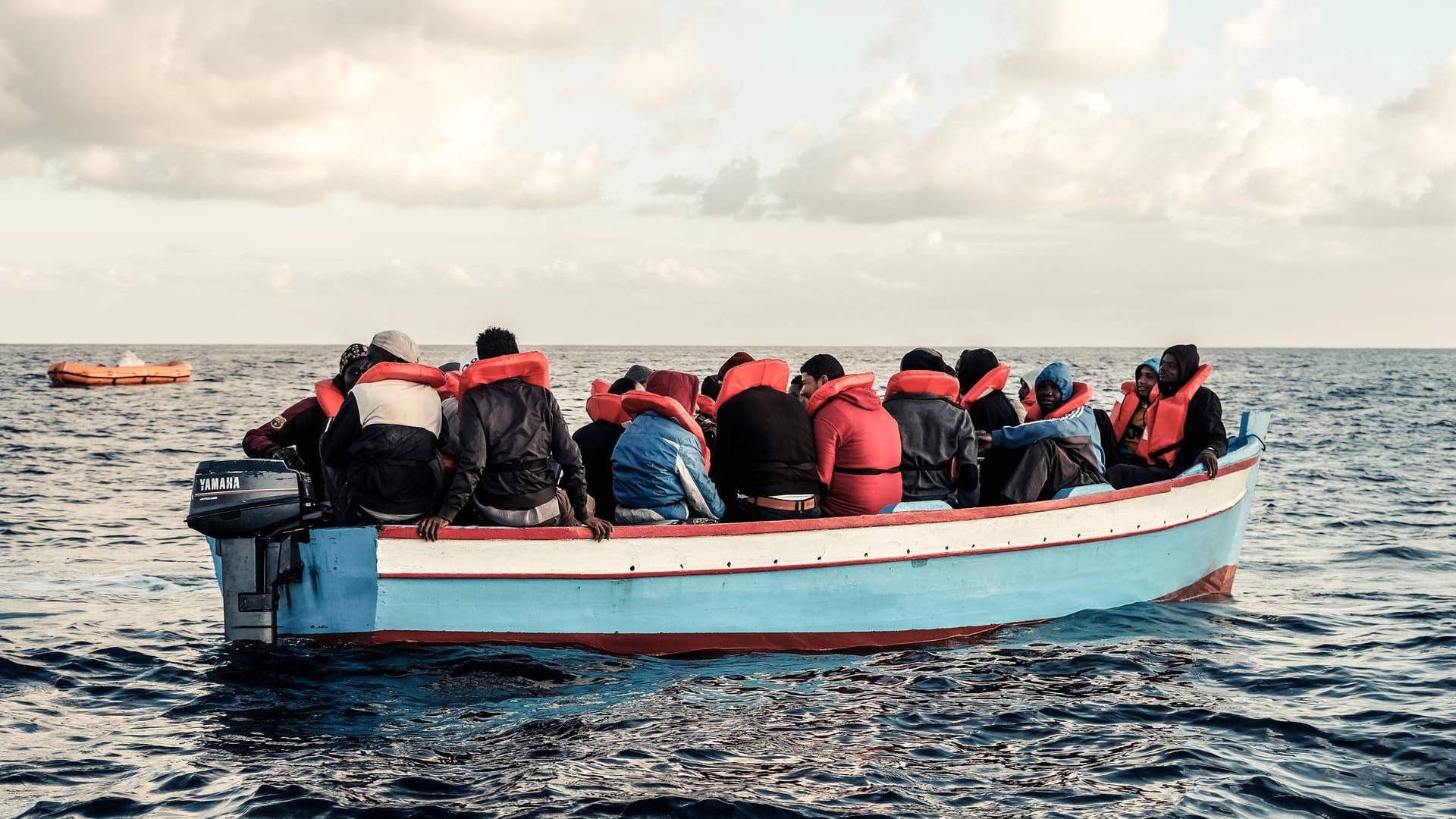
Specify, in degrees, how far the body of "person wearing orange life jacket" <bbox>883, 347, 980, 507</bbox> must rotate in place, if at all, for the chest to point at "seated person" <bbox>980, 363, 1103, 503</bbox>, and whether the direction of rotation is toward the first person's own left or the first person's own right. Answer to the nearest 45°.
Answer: approximately 90° to the first person's own right

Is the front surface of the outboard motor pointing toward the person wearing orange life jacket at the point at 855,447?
yes

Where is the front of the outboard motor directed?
to the viewer's right

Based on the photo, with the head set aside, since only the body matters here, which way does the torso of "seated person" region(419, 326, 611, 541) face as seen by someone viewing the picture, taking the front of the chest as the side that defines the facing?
away from the camera

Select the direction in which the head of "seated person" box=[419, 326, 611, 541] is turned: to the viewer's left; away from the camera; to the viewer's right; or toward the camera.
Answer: away from the camera

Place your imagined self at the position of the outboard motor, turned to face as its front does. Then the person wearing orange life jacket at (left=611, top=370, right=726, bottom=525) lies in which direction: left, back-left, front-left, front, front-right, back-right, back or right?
front

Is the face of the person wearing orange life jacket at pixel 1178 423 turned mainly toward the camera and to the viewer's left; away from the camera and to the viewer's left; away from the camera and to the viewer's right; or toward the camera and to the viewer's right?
toward the camera and to the viewer's left

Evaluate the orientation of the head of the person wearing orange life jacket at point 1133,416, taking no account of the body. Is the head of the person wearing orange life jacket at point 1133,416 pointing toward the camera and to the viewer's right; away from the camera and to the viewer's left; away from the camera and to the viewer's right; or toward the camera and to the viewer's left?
toward the camera and to the viewer's left

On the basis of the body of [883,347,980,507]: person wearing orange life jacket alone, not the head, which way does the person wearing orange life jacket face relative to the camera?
away from the camera

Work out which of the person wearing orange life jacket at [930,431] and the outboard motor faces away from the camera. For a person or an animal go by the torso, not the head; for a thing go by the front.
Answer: the person wearing orange life jacket

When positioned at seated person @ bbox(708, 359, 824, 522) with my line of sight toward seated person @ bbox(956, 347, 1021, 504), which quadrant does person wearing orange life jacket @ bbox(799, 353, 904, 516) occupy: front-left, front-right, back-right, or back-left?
front-right

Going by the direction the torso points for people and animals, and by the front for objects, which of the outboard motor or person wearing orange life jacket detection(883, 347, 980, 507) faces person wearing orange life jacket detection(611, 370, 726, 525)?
the outboard motor

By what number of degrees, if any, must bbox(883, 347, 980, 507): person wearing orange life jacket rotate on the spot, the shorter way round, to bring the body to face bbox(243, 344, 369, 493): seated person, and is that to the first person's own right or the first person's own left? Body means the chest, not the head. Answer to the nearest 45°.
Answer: approximately 90° to the first person's own left

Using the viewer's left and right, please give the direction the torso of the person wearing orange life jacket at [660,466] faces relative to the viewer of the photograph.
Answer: facing away from the viewer and to the right of the viewer
